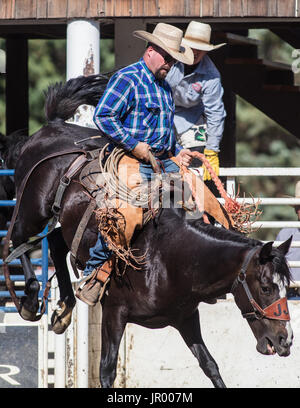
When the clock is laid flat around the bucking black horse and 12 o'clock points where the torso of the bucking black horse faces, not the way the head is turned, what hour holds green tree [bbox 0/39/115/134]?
The green tree is roughly at 7 o'clock from the bucking black horse.

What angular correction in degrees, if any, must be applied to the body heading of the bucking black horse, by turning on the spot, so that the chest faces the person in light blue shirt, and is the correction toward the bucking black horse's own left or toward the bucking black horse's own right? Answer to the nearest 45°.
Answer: approximately 135° to the bucking black horse's own left

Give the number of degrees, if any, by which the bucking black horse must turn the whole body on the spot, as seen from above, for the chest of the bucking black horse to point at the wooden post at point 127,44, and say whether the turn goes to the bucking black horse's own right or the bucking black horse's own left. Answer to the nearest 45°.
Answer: approximately 135° to the bucking black horse's own left

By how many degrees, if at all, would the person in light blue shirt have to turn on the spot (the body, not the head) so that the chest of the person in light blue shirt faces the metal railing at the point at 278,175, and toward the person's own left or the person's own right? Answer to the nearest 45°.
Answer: approximately 135° to the person's own left

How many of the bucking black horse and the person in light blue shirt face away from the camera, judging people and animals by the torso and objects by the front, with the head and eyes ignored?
0

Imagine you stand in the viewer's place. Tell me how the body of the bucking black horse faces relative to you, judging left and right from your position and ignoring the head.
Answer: facing the viewer and to the right of the viewer

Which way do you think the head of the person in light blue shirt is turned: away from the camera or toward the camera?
toward the camera

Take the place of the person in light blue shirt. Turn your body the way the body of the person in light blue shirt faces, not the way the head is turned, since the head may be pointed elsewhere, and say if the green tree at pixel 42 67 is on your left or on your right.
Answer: on your right

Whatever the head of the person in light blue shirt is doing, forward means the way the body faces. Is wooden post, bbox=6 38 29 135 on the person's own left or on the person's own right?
on the person's own right

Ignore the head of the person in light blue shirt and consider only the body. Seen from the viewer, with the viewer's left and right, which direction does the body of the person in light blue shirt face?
facing the viewer and to the left of the viewer

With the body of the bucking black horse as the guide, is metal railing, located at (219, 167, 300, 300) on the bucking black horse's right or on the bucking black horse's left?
on the bucking black horse's left

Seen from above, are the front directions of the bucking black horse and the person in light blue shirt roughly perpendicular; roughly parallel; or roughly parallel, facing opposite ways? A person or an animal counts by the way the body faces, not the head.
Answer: roughly perpendicular

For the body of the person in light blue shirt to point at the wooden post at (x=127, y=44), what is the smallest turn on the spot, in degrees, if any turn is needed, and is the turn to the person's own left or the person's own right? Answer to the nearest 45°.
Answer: approximately 90° to the person's own right
